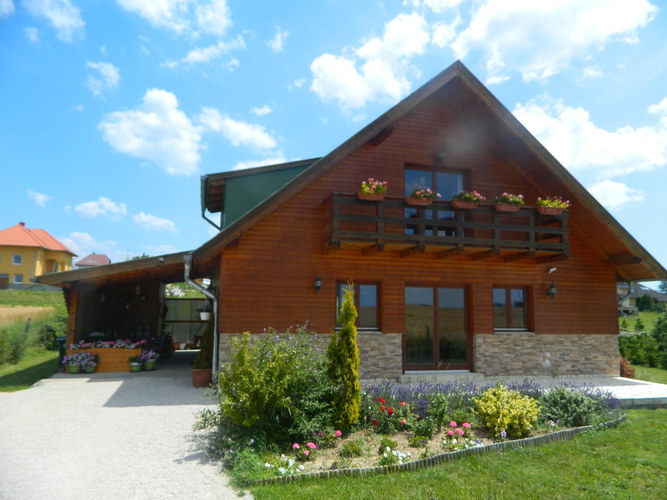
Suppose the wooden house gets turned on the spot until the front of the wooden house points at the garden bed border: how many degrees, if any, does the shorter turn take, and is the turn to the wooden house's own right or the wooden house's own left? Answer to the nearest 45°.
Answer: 0° — it already faces it

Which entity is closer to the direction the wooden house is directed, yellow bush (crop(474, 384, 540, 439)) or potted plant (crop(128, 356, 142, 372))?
the yellow bush

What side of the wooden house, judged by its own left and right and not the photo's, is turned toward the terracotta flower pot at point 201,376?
right

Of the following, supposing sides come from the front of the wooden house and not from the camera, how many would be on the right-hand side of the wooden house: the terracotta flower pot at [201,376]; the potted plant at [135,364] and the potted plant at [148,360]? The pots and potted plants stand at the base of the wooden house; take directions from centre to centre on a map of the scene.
3

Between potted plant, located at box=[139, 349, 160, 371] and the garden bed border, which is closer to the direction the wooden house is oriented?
the garden bed border

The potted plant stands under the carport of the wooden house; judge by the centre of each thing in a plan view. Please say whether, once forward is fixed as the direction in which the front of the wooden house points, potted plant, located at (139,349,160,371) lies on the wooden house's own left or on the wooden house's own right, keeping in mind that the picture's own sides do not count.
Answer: on the wooden house's own right

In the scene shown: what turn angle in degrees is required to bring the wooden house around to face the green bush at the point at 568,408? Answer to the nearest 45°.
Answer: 0° — it already faces it

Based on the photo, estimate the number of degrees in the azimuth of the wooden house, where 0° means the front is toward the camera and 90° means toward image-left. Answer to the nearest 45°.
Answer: approximately 0°

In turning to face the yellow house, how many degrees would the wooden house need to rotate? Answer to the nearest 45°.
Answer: approximately 135° to its right

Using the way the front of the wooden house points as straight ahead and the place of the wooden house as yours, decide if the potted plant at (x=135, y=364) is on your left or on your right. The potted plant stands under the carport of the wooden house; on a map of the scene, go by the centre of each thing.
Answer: on your right
